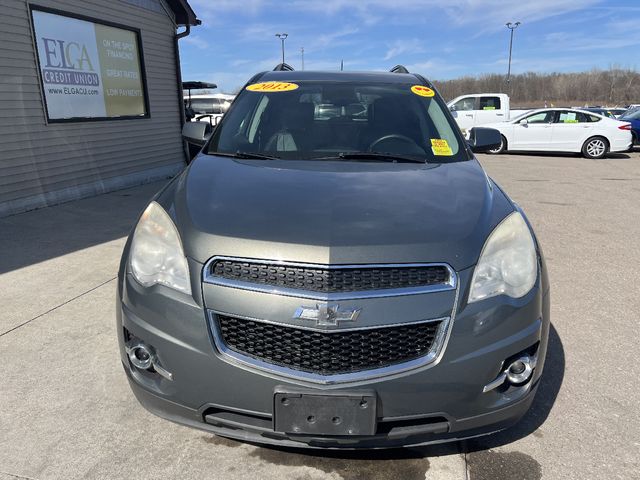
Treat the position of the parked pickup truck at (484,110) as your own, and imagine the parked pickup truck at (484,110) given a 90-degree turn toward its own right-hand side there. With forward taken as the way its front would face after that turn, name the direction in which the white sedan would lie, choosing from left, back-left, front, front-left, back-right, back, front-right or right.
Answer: back-right

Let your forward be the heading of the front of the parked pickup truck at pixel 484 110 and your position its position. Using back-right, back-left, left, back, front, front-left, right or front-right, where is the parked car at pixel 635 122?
back

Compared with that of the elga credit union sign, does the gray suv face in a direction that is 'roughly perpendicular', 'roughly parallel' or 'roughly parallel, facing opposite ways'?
roughly perpendicular

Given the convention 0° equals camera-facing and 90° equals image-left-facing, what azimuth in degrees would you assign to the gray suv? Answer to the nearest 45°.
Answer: approximately 0°

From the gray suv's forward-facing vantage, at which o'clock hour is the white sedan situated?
The white sedan is roughly at 7 o'clock from the gray suv.

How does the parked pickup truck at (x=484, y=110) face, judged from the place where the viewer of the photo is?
facing to the left of the viewer

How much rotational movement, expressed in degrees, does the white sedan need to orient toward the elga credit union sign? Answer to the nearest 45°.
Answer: approximately 45° to its left

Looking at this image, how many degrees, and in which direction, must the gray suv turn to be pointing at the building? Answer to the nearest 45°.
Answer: approximately 135° to its right

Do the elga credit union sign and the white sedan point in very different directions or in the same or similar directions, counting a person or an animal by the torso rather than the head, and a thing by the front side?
very different directions

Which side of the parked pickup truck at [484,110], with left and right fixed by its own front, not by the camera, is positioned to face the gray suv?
left

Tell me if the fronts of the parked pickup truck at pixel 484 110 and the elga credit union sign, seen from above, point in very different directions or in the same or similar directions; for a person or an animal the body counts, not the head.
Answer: very different directions

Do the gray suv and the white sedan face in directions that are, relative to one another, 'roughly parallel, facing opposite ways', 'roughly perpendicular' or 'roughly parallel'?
roughly perpendicular

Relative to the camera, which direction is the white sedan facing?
to the viewer's left
